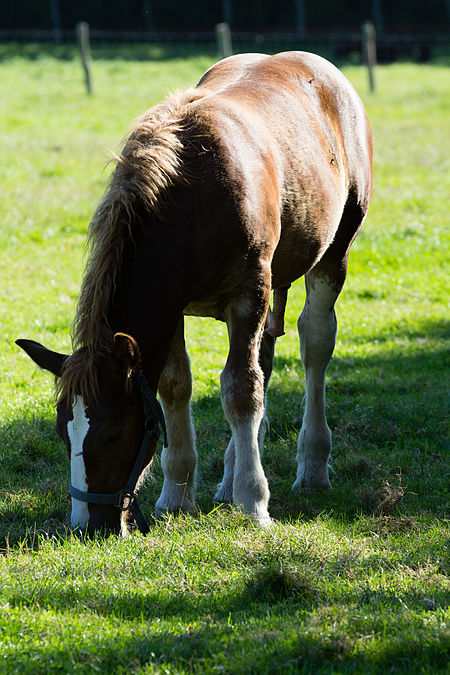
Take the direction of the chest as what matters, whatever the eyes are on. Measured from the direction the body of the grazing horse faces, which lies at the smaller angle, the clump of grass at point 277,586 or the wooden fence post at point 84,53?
the clump of grass

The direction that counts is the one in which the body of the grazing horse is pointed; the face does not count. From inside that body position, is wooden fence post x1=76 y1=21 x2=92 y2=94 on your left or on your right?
on your right

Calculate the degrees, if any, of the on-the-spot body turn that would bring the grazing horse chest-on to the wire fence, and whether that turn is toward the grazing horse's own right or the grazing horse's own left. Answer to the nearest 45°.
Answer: approximately 135° to the grazing horse's own right

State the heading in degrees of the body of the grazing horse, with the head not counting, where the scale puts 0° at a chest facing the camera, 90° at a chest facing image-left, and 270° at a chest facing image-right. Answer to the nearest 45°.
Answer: approximately 45°

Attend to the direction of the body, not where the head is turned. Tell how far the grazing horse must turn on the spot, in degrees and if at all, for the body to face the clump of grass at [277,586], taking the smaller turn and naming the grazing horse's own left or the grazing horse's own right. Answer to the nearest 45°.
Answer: approximately 45° to the grazing horse's own left
